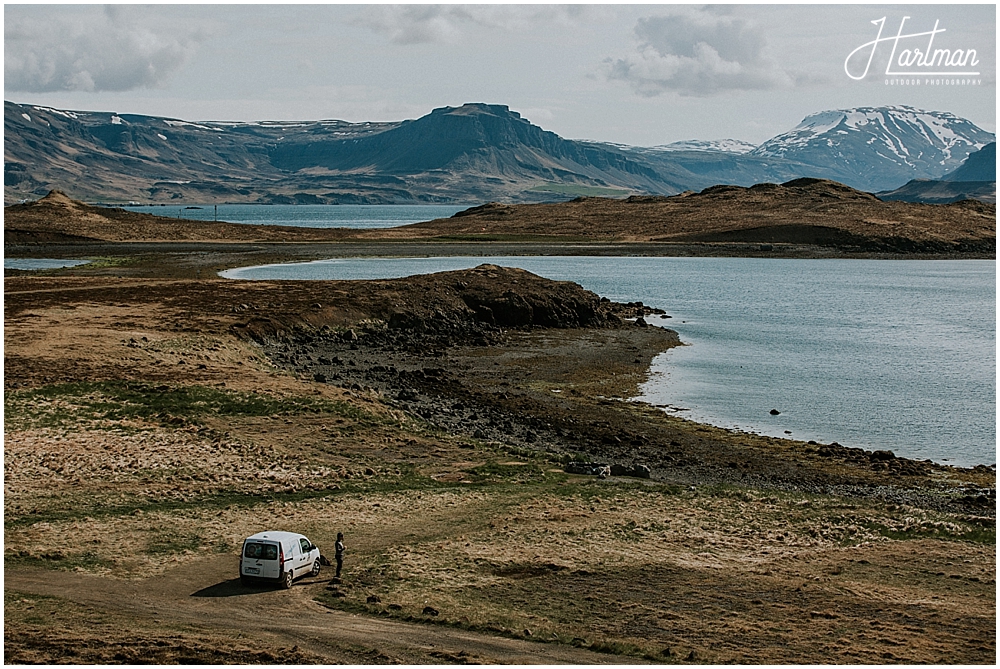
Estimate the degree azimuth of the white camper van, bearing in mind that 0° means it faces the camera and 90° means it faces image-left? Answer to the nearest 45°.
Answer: approximately 225°
